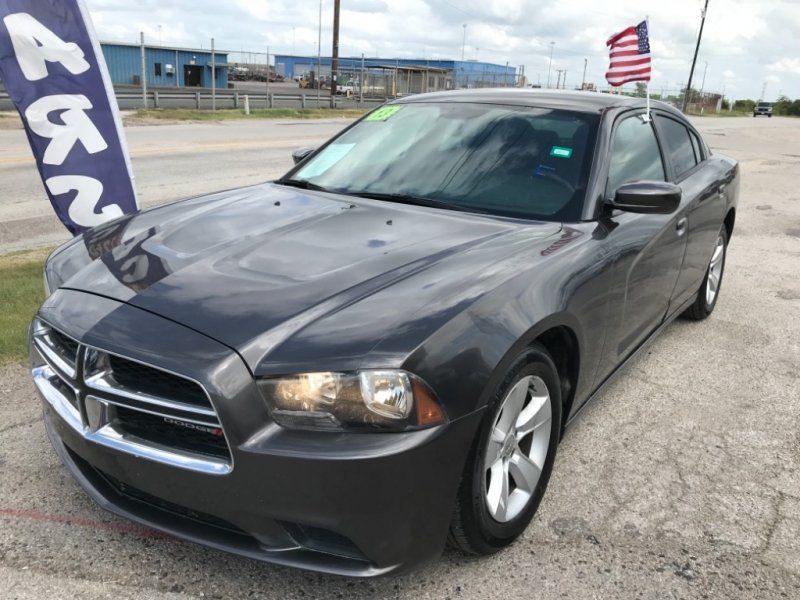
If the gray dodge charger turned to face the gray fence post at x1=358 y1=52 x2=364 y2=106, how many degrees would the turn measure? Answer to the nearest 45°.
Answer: approximately 135° to its right

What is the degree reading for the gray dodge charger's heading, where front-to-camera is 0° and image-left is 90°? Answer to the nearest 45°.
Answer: approximately 45°

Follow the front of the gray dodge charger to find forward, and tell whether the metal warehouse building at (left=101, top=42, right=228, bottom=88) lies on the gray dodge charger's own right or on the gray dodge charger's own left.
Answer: on the gray dodge charger's own right

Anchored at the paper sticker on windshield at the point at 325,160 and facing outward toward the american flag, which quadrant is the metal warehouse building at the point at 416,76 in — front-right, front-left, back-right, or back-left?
front-left

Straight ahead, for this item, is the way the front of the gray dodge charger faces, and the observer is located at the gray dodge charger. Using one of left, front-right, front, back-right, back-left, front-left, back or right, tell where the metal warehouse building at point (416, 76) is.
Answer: back-right

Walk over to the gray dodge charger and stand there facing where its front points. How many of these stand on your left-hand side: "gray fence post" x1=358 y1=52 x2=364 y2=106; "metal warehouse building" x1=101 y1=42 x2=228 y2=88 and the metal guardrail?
0

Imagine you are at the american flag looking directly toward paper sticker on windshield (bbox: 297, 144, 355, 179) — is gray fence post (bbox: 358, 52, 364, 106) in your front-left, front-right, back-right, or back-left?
back-right

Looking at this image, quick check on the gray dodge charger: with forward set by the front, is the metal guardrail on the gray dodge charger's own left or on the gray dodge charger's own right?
on the gray dodge charger's own right

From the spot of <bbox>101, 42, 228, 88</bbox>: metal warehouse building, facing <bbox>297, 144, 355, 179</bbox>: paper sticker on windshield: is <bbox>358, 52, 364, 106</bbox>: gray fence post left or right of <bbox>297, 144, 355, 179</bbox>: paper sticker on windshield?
left

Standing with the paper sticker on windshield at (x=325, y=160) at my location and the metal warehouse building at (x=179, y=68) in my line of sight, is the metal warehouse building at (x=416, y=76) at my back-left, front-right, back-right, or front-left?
front-right

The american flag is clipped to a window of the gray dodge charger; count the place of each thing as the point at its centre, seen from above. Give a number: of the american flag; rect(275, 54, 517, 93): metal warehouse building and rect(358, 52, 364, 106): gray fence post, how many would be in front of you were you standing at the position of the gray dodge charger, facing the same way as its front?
0

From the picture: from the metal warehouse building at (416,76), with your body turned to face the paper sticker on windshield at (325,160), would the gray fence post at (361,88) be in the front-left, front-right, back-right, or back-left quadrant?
front-right
